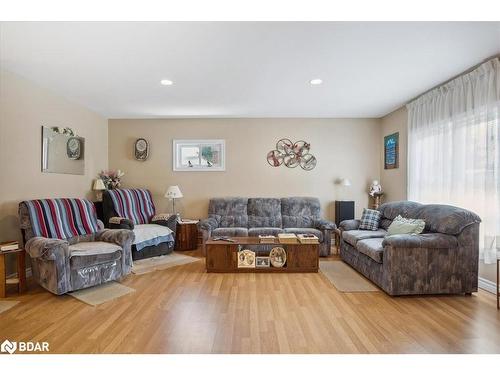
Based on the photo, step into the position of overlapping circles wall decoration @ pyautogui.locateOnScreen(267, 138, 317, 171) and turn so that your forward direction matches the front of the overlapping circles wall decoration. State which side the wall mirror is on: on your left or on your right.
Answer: on your right

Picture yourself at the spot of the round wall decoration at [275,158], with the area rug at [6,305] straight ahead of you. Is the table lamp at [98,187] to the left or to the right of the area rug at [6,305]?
right

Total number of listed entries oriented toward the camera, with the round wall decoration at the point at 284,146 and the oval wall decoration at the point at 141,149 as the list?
2

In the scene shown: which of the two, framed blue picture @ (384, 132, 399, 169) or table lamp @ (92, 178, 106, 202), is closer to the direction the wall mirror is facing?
the framed blue picture

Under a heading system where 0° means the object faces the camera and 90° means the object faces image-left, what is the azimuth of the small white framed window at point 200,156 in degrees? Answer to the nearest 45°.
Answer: approximately 0°
